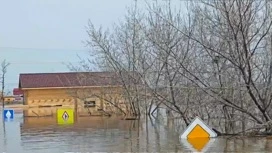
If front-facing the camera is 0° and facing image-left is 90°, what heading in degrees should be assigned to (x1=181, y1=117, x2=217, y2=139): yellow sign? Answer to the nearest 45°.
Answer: approximately 0°

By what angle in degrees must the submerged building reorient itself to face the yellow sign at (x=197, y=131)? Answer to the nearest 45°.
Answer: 0° — it already faces it

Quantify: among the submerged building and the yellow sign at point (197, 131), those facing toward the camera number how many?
2

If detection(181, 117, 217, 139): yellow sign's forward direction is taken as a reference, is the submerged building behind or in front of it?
behind

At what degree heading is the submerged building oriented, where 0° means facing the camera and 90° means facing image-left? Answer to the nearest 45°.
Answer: approximately 0°
